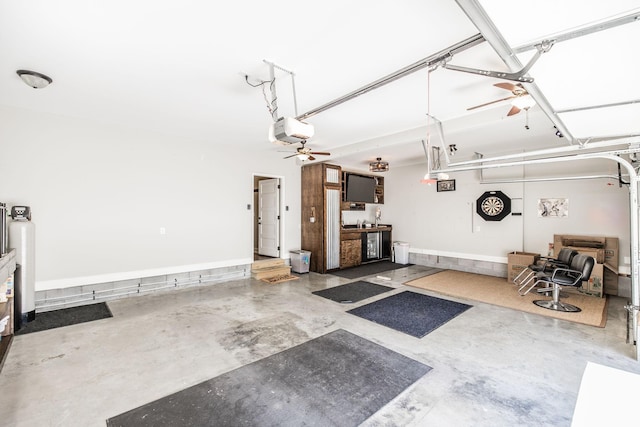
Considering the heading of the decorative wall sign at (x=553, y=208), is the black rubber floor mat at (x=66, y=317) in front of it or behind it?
in front

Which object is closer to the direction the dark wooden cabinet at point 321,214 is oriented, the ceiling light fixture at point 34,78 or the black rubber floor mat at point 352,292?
the black rubber floor mat

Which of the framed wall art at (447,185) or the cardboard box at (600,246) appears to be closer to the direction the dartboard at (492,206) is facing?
the cardboard box

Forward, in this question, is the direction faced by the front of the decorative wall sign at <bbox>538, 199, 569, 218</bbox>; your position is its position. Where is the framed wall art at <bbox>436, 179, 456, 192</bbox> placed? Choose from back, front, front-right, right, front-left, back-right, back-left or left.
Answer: right

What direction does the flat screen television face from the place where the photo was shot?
facing the viewer and to the right of the viewer

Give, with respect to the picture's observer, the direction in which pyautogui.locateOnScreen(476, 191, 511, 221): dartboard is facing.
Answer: facing the viewer

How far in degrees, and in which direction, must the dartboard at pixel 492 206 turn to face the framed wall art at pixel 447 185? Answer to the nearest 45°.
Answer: approximately 90° to its right

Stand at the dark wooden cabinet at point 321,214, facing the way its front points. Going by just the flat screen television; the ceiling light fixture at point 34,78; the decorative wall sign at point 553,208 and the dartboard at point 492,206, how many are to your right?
1

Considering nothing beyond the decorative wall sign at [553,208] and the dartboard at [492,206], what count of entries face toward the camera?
2

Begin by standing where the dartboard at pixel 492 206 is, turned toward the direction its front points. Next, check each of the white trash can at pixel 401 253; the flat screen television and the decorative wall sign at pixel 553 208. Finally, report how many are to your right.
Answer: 2

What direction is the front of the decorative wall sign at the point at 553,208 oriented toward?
toward the camera
